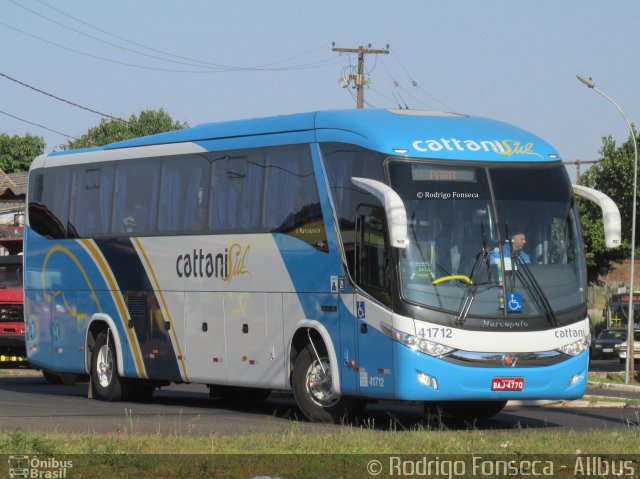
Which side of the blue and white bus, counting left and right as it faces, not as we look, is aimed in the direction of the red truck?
back

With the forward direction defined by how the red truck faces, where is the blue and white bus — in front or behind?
in front

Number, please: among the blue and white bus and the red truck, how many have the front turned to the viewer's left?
0

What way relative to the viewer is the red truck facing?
toward the camera
